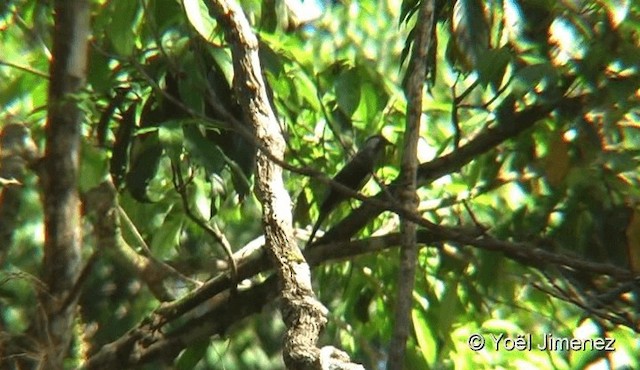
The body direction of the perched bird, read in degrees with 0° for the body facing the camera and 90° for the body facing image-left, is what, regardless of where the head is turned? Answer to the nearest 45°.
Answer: approximately 270°
